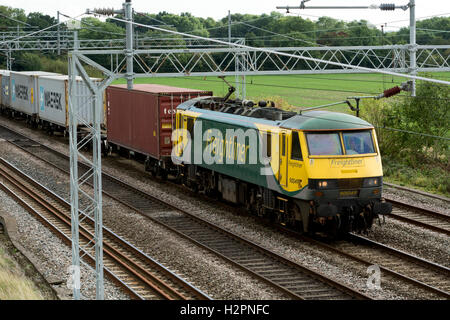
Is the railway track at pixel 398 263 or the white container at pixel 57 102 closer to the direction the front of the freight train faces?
the railway track

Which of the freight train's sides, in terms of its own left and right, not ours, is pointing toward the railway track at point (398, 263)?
front

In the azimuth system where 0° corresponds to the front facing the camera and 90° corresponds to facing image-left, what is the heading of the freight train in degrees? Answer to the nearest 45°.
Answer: approximately 315°

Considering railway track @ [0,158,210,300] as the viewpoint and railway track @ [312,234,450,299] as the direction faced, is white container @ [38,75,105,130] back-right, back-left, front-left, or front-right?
back-left

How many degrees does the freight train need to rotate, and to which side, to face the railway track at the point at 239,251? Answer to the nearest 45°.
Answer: approximately 90° to its right

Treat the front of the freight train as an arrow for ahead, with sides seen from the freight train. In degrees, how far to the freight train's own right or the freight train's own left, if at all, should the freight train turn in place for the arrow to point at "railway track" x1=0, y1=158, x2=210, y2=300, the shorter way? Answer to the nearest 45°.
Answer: approximately 90° to the freight train's own right
